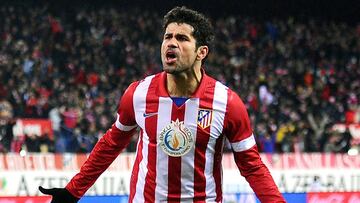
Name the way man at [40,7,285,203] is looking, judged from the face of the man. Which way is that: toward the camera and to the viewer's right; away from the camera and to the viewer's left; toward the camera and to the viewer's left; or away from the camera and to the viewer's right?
toward the camera and to the viewer's left

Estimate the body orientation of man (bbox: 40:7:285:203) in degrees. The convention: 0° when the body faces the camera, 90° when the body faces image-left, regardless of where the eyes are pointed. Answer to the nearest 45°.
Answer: approximately 0°
